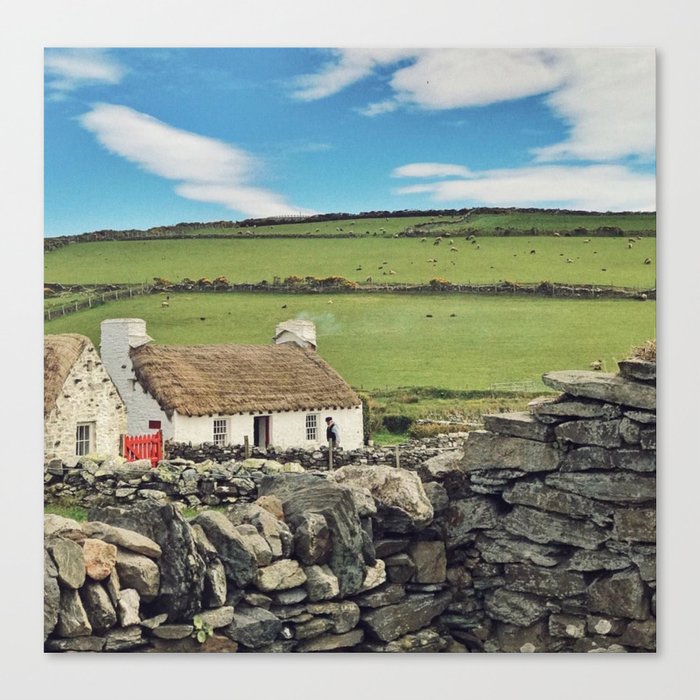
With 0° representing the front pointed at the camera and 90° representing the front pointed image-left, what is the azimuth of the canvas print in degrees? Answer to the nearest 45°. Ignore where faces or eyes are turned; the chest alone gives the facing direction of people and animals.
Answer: approximately 0°
